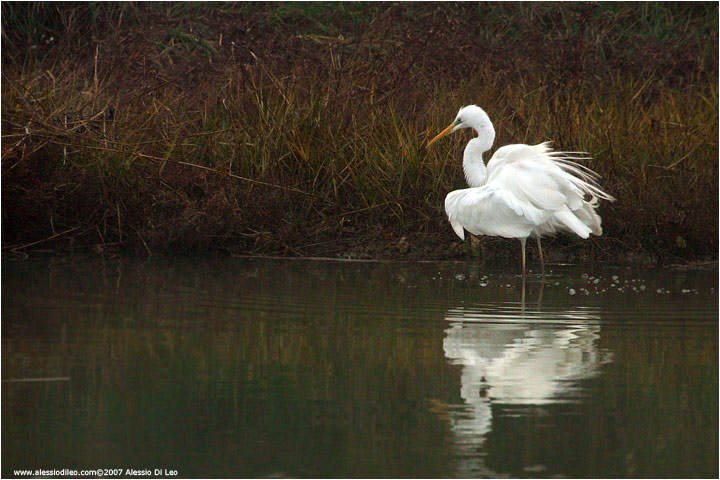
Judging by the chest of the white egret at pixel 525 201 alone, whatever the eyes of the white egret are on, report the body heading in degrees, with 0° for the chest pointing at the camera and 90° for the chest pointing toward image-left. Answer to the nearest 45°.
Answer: approximately 90°
